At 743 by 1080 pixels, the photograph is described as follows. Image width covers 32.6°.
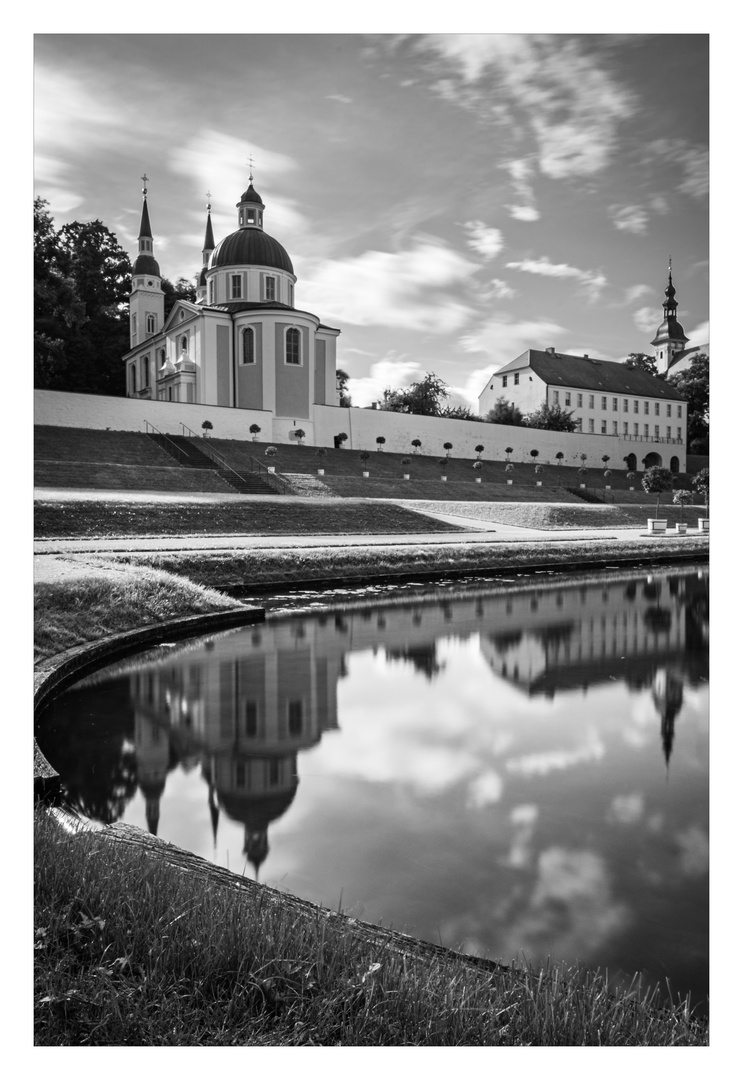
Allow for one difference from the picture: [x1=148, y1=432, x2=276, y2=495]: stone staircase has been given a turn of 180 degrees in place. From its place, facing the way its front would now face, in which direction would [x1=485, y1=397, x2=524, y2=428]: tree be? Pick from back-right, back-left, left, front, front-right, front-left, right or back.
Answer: right

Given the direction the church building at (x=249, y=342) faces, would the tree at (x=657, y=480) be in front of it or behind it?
behind

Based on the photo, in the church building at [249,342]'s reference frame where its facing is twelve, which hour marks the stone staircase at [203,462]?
The stone staircase is roughly at 8 o'clock from the church building.

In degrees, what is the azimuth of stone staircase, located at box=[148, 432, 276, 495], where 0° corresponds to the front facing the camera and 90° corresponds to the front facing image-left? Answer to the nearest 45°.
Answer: approximately 315°

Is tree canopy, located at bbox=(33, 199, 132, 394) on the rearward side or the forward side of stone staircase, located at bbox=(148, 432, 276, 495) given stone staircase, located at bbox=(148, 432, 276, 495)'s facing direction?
on the rearward side

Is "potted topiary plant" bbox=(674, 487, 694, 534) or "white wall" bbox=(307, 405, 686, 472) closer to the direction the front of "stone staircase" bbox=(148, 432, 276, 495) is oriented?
the potted topiary plant
